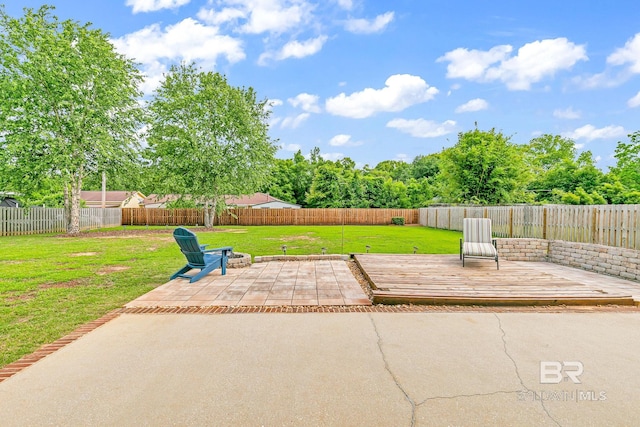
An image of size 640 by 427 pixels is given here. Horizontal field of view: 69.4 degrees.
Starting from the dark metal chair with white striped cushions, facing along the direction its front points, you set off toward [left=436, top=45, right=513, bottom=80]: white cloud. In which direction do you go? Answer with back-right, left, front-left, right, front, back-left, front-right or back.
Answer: back

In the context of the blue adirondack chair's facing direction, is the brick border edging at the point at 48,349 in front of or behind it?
behind

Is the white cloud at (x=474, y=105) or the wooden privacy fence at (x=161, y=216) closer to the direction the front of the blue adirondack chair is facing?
the white cloud

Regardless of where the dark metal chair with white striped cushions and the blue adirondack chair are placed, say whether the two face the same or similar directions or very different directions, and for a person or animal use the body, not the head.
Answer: very different directions

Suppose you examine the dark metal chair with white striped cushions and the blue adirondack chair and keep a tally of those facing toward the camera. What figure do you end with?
1

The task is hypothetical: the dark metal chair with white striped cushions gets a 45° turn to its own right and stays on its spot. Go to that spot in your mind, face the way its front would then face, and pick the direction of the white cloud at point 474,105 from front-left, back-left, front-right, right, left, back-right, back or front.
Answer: back-right
